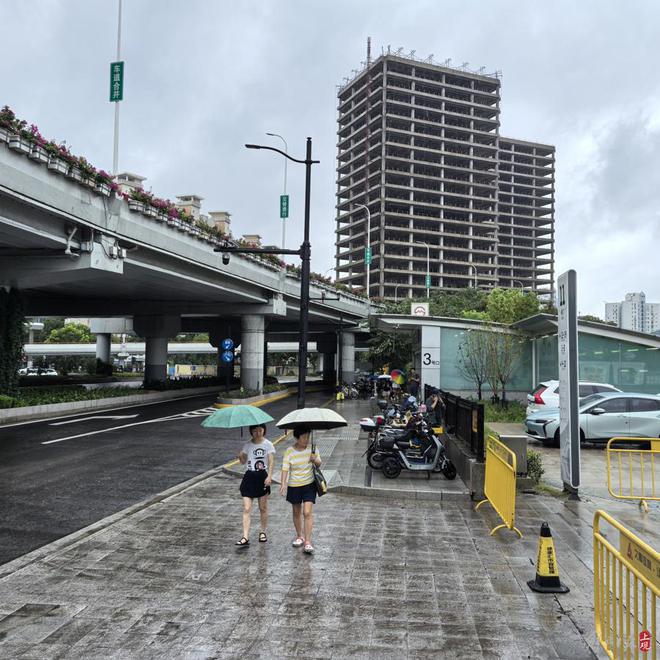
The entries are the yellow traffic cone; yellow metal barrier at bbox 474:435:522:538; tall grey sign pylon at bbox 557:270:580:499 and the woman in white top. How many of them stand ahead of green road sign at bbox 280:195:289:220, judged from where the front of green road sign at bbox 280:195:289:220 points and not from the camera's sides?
4

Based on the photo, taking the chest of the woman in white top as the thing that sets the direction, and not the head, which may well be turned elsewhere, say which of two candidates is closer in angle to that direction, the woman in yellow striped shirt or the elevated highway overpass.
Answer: the woman in yellow striped shirt

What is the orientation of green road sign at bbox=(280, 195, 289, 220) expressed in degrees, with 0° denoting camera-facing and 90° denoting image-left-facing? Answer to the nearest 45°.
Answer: approximately 0°

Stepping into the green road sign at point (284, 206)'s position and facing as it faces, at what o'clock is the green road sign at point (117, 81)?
the green road sign at point (117, 81) is roughly at 1 o'clock from the green road sign at point (284, 206).

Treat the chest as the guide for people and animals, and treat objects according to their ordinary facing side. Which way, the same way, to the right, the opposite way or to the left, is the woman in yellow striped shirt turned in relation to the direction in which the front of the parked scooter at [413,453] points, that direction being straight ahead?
to the right

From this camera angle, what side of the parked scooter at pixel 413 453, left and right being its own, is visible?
right

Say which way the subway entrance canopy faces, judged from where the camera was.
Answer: facing to the left of the viewer
